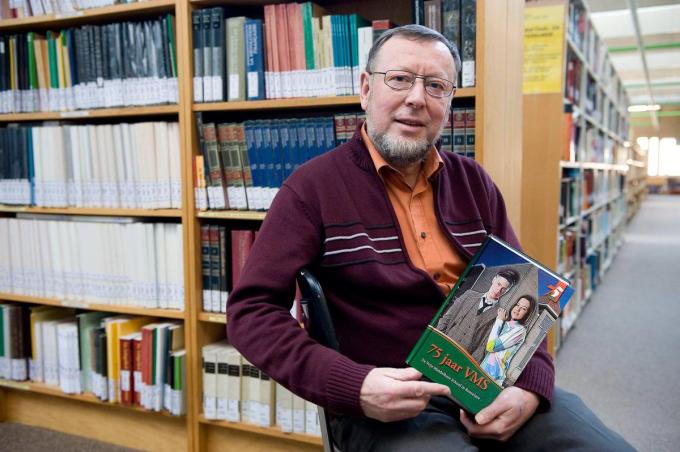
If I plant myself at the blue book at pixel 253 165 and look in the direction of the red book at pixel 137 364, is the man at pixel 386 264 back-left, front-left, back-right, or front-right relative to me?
back-left

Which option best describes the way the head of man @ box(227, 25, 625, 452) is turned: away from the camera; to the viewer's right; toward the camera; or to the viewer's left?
toward the camera

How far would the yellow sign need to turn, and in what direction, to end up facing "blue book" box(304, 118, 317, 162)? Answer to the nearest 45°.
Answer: approximately 45° to its right

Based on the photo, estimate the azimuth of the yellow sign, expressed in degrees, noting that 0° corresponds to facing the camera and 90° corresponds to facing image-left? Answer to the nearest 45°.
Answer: approximately 0°
